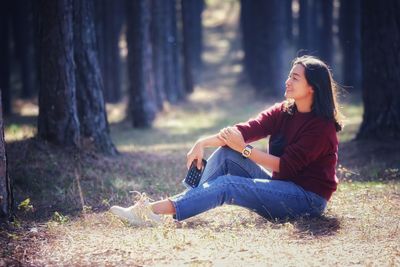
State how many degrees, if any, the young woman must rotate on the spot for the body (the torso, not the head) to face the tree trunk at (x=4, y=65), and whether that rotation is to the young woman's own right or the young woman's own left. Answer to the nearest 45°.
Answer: approximately 45° to the young woman's own right

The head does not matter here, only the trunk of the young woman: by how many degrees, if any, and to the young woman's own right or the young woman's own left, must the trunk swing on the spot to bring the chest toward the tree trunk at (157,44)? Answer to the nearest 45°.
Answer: approximately 90° to the young woman's own right

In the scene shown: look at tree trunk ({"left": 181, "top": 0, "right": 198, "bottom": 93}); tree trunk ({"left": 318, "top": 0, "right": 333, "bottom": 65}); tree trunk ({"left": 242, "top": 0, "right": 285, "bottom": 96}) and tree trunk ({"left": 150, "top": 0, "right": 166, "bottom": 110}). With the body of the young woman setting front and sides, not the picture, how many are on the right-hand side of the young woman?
4

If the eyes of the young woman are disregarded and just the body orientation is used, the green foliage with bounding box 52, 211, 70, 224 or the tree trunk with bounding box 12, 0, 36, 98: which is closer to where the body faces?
the green foliage

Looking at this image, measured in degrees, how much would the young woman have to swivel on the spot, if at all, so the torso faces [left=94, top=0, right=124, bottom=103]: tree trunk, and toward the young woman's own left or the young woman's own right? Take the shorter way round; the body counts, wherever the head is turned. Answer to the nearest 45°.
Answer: approximately 90° to the young woman's own right

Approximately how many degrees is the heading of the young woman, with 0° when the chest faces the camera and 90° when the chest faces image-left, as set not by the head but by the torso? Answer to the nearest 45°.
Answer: approximately 90°

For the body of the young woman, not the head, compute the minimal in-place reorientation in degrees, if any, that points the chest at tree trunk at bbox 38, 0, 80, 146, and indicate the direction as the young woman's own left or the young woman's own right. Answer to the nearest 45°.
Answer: approximately 45° to the young woman's own right

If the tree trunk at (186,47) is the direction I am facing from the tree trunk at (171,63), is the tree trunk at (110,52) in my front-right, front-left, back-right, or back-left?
back-left

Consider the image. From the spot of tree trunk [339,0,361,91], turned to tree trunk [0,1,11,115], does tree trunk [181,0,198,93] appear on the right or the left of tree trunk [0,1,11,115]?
right

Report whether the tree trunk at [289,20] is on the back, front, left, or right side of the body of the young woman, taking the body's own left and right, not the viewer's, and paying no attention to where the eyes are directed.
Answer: right
